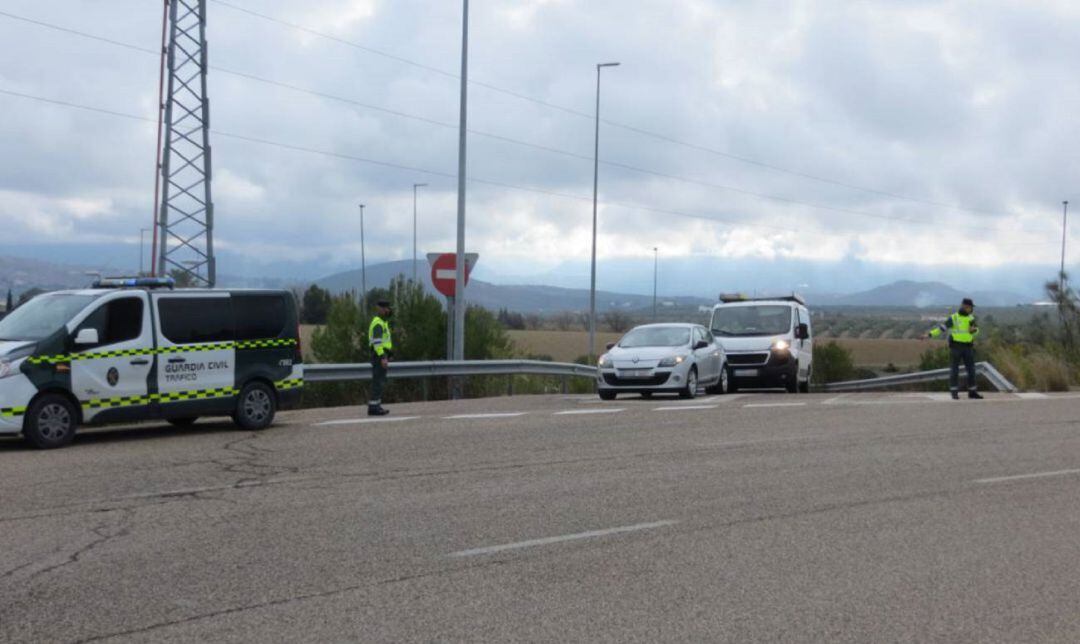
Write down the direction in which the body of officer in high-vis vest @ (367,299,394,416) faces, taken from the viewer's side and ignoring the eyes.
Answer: to the viewer's right

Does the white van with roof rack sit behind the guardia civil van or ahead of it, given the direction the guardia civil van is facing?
behind

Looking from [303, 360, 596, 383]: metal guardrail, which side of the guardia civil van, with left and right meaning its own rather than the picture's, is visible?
back

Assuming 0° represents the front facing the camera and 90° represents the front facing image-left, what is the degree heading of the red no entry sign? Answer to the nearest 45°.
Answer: approximately 0°

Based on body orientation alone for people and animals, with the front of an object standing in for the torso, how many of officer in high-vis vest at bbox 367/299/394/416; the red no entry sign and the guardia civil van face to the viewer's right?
1

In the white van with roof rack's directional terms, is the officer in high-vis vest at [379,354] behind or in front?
in front
